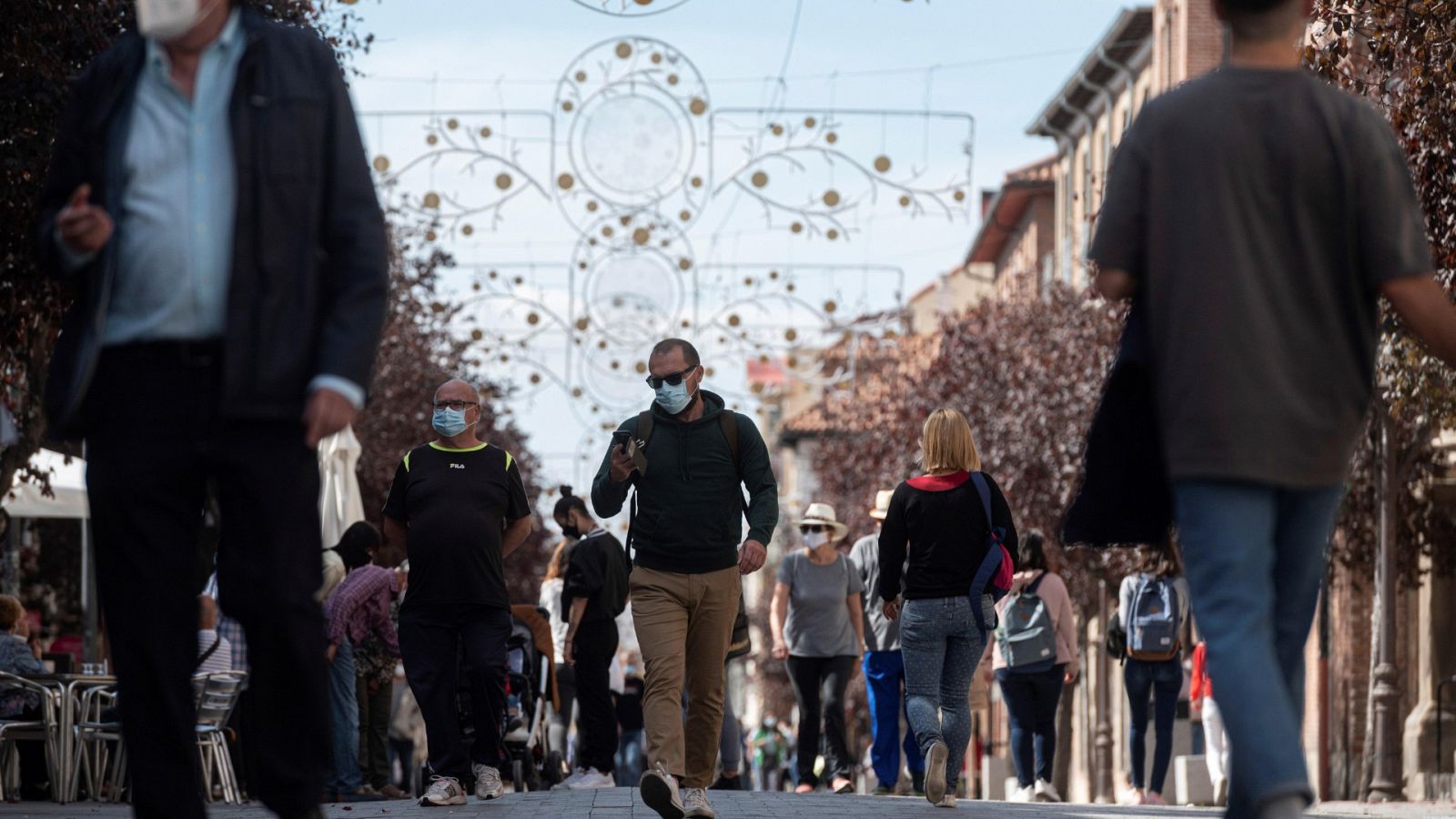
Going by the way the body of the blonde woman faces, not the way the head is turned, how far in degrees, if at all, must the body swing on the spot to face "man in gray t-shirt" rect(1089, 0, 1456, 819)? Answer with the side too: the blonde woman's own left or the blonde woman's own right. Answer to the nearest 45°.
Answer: approximately 180°

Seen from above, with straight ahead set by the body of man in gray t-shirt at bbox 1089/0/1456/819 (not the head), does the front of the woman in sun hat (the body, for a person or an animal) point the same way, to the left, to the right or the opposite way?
the opposite way

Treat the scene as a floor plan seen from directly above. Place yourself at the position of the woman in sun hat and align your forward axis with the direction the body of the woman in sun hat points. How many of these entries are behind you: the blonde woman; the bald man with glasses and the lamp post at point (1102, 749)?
1

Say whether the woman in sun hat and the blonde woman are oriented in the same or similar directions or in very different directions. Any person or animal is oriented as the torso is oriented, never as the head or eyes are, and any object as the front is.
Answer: very different directions

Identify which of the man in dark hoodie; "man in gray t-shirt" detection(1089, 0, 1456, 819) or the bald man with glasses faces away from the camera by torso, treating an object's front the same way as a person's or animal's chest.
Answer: the man in gray t-shirt

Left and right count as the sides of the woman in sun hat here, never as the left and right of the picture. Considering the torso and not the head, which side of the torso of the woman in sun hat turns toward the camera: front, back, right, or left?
front

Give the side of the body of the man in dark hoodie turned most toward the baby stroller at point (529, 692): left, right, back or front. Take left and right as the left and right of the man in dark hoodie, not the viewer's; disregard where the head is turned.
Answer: back

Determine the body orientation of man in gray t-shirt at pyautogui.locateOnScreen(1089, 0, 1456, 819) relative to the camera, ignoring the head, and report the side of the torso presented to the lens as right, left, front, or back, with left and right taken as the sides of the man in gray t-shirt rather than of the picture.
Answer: back

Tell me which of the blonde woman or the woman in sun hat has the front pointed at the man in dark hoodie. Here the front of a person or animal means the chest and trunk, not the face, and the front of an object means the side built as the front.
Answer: the woman in sun hat

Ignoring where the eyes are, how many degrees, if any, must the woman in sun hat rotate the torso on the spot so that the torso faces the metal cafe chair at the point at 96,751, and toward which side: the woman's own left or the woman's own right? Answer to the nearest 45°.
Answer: approximately 90° to the woman's own right

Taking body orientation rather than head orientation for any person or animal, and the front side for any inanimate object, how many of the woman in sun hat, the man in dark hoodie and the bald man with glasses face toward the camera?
3

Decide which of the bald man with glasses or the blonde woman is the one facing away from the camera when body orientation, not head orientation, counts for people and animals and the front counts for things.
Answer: the blonde woman

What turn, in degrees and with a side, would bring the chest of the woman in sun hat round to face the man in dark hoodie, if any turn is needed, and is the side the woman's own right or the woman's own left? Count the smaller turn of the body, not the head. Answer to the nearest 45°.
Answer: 0° — they already face them

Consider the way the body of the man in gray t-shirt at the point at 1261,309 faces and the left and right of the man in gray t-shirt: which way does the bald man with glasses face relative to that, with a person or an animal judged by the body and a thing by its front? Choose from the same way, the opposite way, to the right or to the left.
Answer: the opposite way

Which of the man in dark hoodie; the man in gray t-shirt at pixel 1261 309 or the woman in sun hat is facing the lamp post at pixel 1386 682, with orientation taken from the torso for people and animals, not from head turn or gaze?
the man in gray t-shirt

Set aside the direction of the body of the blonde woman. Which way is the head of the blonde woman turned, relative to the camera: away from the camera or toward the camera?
away from the camera
